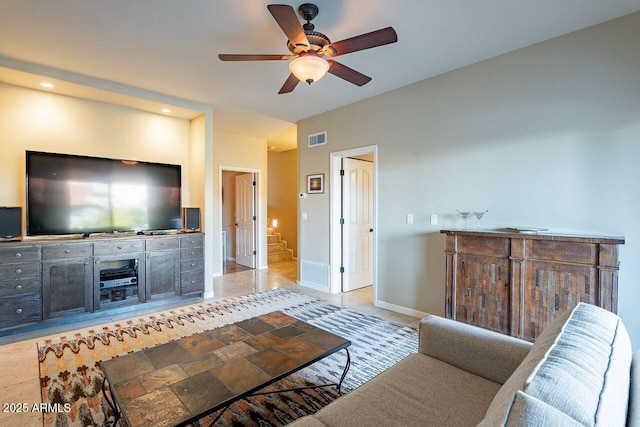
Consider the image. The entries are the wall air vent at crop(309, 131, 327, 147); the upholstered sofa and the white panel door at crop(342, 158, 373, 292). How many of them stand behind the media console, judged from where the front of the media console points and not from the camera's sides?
0

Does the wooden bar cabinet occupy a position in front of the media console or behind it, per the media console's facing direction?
in front

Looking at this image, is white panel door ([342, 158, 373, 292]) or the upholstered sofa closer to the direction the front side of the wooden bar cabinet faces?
the upholstered sofa

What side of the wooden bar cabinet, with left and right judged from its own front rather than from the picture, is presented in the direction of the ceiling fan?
front

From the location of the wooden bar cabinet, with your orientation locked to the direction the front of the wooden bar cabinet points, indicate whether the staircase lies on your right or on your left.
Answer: on your right

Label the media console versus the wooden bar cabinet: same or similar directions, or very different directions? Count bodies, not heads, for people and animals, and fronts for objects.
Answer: very different directions

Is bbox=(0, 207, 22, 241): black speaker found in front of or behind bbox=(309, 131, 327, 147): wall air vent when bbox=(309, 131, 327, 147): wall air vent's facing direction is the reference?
in front

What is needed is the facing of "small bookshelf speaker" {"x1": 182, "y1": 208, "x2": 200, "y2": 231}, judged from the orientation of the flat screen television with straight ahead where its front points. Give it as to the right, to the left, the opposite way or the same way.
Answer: the same way

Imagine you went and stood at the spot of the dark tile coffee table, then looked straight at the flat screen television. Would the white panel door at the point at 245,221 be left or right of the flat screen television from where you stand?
right

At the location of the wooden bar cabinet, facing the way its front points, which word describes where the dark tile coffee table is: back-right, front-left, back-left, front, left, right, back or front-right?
front

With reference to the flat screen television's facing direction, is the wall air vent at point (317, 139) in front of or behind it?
in front

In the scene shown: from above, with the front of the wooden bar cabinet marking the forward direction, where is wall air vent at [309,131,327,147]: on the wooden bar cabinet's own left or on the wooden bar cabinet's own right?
on the wooden bar cabinet's own right

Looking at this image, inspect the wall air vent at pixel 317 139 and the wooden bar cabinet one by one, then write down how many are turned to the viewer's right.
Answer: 0

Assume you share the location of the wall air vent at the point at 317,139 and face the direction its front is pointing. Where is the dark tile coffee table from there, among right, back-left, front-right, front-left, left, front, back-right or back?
front-left

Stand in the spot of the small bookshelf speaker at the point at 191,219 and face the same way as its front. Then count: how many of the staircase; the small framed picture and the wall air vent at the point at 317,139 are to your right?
0

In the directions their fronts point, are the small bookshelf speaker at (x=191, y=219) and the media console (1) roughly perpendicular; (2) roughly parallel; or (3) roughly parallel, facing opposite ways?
roughly parallel
